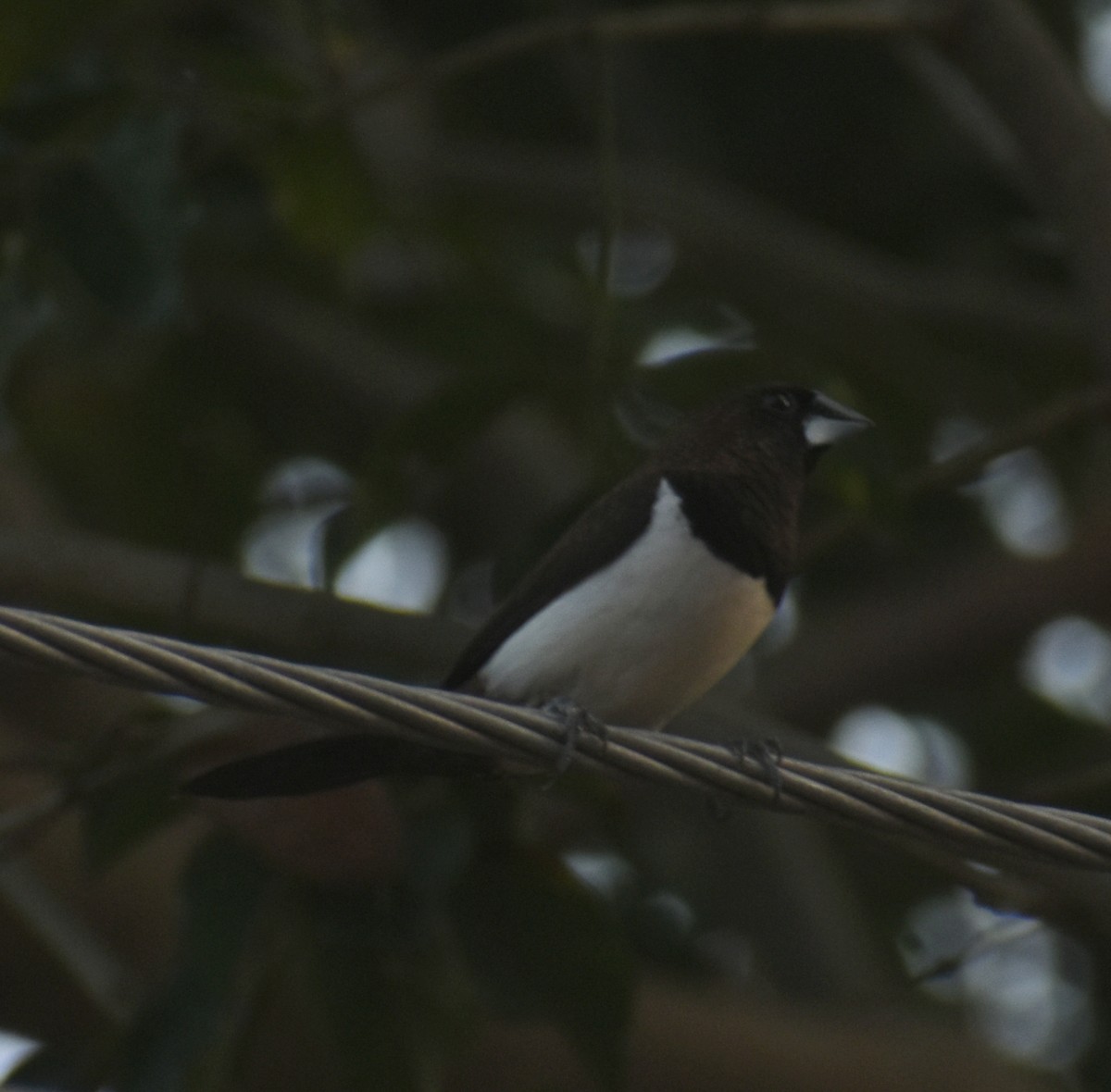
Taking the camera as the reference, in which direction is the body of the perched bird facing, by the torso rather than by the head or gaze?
to the viewer's right

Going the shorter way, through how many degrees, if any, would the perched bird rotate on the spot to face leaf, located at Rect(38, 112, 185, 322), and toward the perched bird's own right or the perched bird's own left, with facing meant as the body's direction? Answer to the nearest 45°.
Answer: approximately 180°
